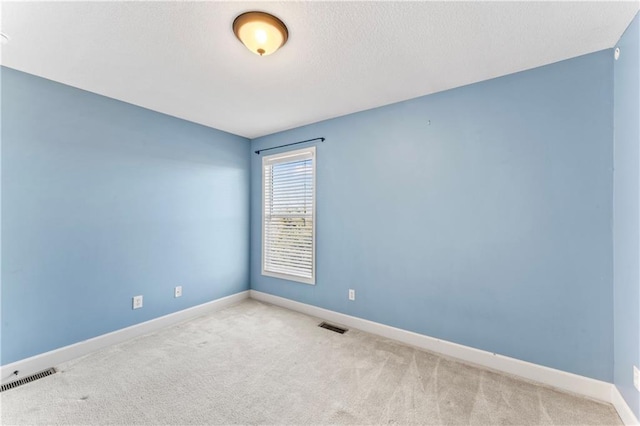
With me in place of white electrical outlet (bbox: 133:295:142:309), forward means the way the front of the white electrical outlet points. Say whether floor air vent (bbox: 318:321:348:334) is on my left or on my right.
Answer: on my left

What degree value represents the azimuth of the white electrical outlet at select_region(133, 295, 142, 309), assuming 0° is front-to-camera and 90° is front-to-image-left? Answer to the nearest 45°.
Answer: approximately 0°

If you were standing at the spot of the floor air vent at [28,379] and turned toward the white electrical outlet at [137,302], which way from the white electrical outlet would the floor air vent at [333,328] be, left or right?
right

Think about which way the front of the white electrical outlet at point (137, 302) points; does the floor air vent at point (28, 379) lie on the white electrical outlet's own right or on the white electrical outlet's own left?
on the white electrical outlet's own right
